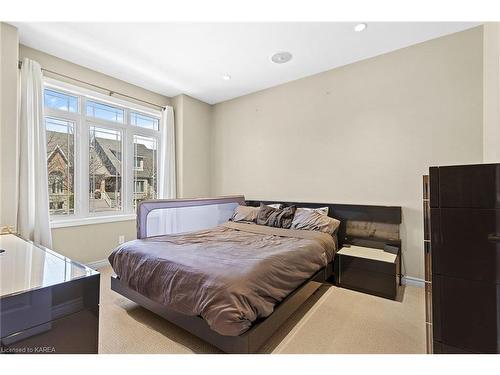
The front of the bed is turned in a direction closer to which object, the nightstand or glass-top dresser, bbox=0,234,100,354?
the glass-top dresser

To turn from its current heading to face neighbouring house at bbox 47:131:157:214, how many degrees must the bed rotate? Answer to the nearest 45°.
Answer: approximately 90° to its right

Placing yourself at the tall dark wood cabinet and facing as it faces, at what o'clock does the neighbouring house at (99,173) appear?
The neighbouring house is roughly at 1 o'clock from the tall dark wood cabinet.

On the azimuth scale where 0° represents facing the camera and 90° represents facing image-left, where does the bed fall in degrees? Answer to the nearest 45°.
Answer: approximately 45°

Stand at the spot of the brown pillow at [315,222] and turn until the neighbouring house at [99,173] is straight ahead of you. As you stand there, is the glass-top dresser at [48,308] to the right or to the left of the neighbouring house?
left

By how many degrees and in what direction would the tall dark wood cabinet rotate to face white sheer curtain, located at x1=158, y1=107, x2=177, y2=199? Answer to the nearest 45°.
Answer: approximately 45° to its right

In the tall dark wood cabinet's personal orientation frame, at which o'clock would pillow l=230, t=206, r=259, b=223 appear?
The pillow is roughly at 2 o'clock from the tall dark wood cabinet.

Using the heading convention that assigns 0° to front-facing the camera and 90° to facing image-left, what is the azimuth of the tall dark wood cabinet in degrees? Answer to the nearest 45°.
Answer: approximately 45°
